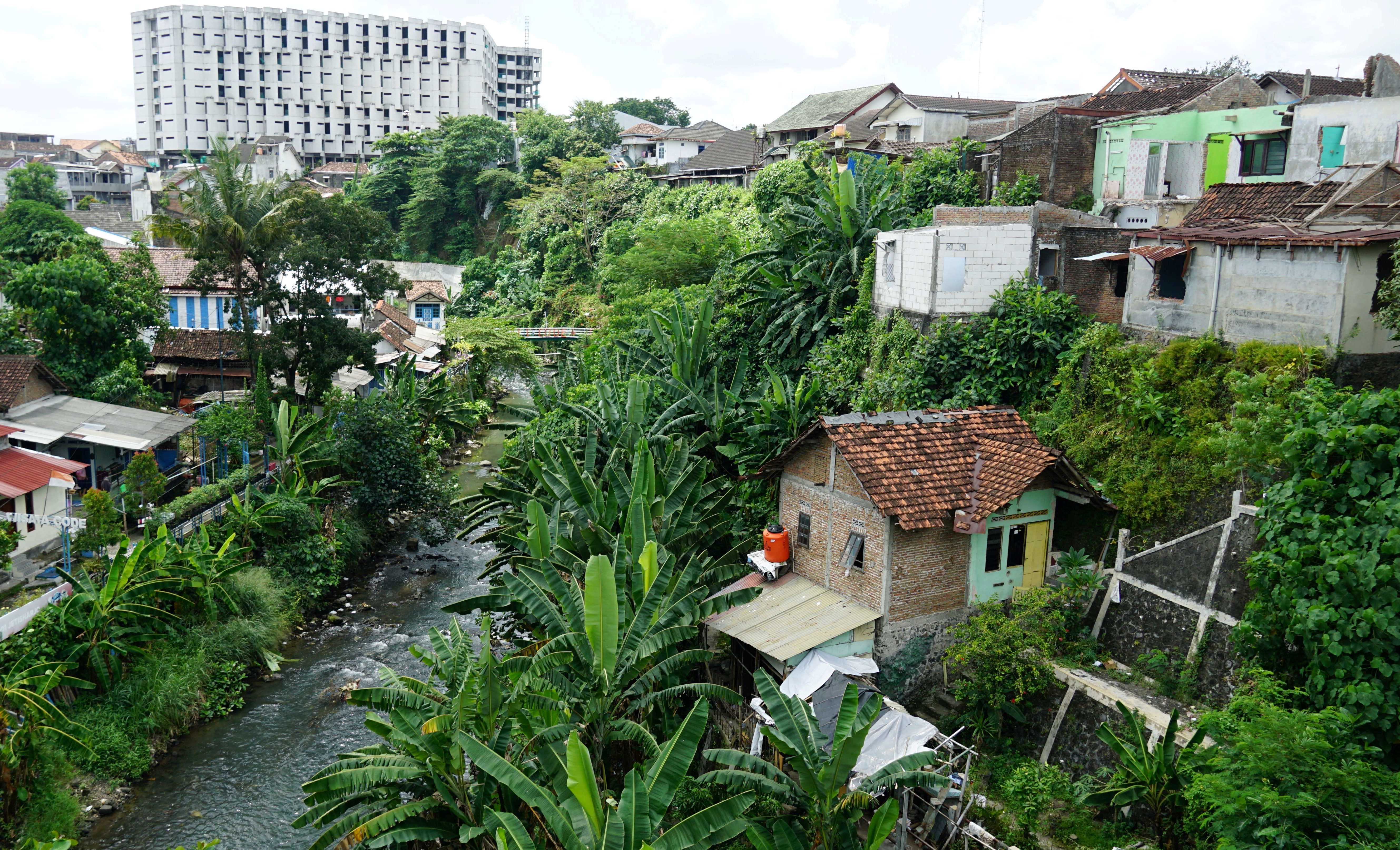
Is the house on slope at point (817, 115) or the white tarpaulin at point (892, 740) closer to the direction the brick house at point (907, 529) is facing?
the white tarpaulin

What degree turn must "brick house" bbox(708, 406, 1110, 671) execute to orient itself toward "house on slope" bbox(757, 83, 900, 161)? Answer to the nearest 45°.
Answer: approximately 135° to its left

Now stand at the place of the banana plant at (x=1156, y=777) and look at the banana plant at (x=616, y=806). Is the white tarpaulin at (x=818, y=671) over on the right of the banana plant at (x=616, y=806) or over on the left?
right

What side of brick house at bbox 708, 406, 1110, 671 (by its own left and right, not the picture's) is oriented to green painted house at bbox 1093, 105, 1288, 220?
left

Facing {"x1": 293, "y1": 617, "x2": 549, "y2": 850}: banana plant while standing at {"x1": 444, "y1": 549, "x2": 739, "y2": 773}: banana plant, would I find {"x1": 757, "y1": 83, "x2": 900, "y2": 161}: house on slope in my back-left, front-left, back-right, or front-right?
back-right

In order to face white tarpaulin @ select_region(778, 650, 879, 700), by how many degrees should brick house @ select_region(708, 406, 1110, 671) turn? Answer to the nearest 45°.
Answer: approximately 90° to its right

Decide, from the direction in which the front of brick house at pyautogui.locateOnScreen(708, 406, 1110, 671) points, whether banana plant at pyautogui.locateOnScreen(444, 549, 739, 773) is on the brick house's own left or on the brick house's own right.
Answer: on the brick house's own right

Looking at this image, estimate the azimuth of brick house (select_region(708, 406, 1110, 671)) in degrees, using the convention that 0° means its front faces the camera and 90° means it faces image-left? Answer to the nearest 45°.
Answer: approximately 315°

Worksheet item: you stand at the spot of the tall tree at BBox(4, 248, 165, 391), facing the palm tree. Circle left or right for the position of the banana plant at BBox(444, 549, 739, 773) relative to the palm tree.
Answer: right

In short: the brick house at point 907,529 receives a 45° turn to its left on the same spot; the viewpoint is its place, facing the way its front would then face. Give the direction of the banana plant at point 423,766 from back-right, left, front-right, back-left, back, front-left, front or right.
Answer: back-right

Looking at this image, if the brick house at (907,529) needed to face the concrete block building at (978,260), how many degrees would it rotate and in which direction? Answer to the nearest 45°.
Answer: approximately 135° to its left

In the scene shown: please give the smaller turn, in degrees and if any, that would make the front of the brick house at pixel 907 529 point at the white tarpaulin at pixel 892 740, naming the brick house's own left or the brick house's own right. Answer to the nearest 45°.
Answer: approximately 45° to the brick house's own right

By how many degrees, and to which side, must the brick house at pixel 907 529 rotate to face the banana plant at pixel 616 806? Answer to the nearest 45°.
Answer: approximately 90° to its right
